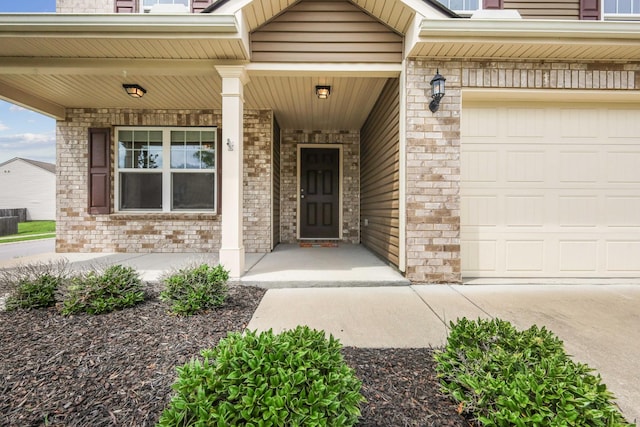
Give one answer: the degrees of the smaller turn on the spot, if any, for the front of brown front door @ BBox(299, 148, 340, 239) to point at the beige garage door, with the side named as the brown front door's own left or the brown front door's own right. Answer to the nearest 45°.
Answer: approximately 45° to the brown front door's own left

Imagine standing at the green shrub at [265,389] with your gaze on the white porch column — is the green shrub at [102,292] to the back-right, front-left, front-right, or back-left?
front-left

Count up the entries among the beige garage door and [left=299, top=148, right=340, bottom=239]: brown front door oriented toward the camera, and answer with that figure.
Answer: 2

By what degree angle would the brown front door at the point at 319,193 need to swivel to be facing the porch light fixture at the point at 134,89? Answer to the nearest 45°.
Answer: approximately 45° to its right

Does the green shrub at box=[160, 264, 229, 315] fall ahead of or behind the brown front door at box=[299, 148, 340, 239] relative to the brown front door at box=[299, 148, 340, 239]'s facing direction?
ahead

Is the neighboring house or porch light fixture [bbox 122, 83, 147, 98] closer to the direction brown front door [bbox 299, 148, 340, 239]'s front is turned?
the porch light fixture

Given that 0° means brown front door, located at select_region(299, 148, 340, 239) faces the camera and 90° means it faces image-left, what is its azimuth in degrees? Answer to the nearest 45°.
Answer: approximately 0°

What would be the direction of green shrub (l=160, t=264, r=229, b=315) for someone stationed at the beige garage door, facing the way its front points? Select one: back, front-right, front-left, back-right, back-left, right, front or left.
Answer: front-right

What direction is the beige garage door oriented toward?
toward the camera

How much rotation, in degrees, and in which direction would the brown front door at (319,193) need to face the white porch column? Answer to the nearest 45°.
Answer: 0° — it already faces it

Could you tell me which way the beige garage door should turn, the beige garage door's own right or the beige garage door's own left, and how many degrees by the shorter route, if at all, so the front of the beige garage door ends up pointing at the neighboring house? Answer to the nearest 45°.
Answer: approximately 90° to the beige garage door's own right

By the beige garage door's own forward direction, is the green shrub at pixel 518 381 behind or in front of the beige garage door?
in front

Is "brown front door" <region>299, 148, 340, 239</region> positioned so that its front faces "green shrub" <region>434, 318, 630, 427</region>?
yes

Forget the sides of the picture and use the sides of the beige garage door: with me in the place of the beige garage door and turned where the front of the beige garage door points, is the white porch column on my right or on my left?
on my right

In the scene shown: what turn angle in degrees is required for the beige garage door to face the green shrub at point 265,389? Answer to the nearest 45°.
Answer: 0° — it already faces it
